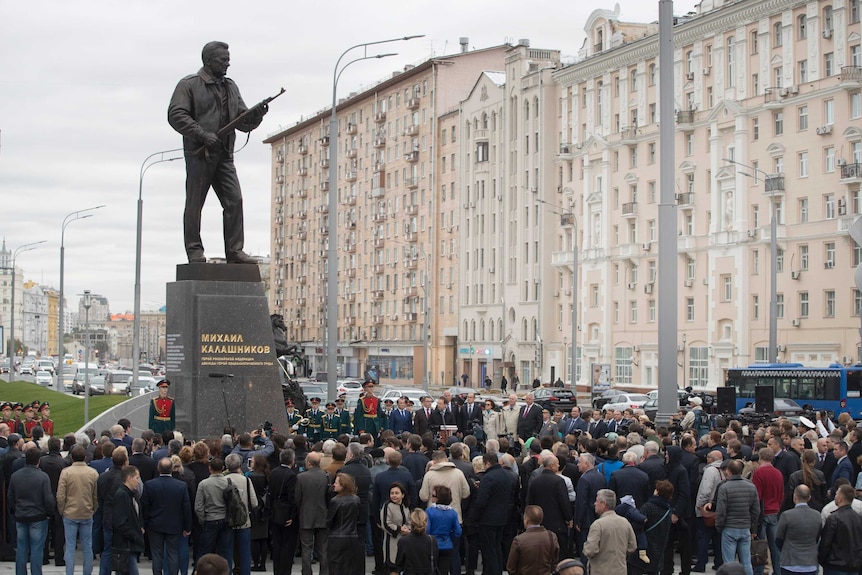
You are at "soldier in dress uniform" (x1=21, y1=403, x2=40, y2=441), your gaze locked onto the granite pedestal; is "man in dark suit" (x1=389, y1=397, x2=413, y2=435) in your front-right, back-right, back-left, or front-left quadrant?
front-left

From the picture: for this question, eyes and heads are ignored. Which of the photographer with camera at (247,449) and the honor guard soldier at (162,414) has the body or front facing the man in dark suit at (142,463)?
the honor guard soldier

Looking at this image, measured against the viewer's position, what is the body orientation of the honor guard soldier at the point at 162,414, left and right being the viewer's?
facing the viewer

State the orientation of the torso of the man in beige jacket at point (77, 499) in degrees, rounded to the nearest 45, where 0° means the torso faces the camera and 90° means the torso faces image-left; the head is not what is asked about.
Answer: approximately 180°

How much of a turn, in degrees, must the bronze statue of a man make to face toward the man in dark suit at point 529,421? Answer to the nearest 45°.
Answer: approximately 45° to its left

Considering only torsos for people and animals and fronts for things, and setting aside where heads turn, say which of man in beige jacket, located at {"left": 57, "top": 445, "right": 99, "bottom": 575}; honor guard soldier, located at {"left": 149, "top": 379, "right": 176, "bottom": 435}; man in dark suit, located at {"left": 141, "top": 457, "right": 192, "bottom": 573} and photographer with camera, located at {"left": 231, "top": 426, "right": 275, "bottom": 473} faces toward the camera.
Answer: the honor guard soldier

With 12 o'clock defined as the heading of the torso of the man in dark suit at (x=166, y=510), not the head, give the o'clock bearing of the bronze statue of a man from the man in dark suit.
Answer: The bronze statue of a man is roughly at 12 o'clock from the man in dark suit.

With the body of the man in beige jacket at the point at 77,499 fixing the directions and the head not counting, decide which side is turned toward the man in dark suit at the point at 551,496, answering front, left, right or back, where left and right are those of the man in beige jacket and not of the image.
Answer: right

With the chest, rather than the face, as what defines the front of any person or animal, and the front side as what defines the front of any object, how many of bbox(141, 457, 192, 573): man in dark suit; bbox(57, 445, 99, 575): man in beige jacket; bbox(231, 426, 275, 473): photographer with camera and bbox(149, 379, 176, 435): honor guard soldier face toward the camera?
1

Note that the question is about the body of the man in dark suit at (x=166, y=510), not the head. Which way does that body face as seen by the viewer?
away from the camera

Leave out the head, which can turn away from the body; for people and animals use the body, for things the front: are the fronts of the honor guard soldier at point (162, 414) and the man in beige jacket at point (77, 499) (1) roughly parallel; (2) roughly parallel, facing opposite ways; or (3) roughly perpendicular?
roughly parallel, facing opposite ways

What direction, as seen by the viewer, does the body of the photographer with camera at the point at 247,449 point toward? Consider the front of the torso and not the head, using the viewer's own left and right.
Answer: facing away from the viewer and to the right of the viewer

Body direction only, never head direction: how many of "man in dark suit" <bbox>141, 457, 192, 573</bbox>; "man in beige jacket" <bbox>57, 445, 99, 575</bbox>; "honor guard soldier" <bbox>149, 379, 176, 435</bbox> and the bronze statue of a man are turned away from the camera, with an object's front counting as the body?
2

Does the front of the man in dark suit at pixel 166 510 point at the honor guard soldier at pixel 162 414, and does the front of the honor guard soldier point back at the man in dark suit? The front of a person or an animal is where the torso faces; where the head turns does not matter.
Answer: yes

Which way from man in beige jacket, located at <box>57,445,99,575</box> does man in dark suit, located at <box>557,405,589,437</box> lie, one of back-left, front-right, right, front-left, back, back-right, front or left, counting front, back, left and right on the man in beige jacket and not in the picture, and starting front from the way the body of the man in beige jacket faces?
front-right

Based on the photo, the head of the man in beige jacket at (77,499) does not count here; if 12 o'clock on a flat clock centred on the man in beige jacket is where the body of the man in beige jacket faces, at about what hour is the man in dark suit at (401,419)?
The man in dark suit is roughly at 1 o'clock from the man in beige jacket.
